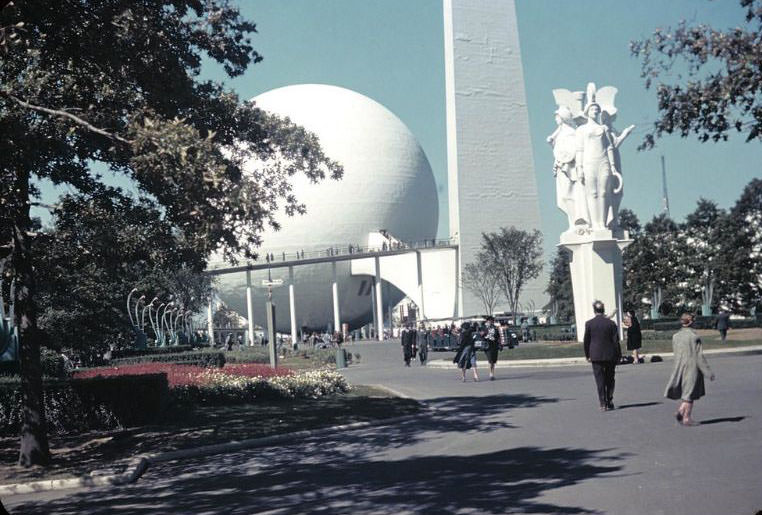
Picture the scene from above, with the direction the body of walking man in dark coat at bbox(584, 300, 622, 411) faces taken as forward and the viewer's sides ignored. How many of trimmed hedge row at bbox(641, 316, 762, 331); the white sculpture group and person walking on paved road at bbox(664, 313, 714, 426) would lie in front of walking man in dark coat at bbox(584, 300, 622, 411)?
2

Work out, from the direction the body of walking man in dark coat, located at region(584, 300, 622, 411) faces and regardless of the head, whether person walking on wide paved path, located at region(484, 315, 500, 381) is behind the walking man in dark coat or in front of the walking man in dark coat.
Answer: in front

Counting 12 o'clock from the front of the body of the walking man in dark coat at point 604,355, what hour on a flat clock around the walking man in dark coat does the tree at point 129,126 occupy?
The tree is roughly at 8 o'clock from the walking man in dark coat.

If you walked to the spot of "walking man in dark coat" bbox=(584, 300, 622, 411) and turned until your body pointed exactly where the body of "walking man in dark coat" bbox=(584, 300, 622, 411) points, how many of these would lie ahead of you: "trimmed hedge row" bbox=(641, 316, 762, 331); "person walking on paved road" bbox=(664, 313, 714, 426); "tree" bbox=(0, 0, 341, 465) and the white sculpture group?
2

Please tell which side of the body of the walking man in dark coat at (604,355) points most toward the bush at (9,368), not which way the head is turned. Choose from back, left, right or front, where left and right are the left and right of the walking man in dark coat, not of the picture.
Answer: left

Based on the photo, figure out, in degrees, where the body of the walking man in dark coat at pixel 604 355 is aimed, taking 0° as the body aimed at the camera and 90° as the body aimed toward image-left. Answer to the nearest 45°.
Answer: approximately 180°

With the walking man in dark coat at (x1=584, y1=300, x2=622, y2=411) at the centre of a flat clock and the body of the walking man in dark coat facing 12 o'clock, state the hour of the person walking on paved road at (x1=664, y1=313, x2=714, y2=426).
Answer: The person walking on paved road is roughly at 5 o'clock from the walking man in dark coat.

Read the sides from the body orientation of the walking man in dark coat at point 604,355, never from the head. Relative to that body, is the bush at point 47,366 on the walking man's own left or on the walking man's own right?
on the walking man's own left

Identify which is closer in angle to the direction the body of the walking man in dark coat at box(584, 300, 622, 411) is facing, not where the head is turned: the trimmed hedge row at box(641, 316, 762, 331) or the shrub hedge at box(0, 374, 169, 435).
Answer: the trimmed hedge row

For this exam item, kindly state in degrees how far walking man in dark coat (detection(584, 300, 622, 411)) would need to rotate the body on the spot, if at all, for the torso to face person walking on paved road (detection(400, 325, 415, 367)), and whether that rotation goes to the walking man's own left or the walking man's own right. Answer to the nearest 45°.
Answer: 0° — they already face them

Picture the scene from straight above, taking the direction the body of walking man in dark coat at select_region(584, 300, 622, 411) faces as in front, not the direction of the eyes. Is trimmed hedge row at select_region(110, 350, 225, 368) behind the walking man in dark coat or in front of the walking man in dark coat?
in front

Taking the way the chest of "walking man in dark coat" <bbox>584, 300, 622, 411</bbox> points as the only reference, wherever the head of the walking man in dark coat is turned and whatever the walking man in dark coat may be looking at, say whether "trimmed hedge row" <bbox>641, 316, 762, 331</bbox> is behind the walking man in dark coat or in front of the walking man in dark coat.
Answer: in front

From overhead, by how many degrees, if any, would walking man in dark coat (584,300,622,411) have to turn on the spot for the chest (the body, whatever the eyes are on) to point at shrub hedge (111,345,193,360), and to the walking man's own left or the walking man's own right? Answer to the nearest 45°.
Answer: approximately 45° to the walking man's own left
